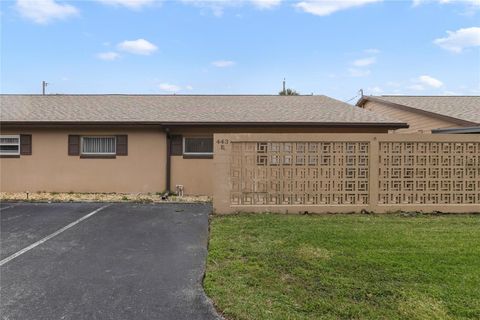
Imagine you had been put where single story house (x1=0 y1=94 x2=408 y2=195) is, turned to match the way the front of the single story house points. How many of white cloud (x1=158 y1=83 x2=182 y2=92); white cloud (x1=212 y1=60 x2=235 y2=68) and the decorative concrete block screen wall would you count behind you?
2

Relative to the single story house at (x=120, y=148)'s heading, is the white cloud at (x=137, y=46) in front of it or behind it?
behind

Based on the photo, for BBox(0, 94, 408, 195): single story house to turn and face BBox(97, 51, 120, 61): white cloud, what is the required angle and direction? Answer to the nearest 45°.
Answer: approximately 180°

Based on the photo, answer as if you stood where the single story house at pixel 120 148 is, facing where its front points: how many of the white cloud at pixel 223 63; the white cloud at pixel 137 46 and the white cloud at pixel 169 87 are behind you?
3

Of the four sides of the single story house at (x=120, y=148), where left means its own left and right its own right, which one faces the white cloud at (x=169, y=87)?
back

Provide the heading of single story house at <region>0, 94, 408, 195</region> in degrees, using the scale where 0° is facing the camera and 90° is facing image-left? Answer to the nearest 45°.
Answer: approximately 0°
